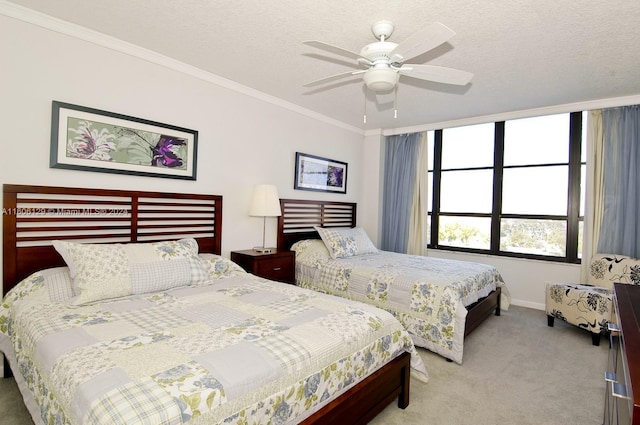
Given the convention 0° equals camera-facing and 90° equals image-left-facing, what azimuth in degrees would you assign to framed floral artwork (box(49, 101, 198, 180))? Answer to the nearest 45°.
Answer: approximately 315°

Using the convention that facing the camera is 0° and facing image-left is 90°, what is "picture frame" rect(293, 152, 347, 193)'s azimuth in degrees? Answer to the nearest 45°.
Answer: approximately 315°

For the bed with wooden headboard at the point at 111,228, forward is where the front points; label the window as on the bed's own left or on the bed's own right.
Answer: on the bed's own left

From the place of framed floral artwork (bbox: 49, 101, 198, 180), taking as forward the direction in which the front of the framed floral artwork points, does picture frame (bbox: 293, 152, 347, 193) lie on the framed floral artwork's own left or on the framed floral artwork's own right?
on the framed floral artwork's own left

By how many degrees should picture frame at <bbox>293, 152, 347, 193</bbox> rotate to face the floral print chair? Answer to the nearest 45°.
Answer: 0° — it already faces it

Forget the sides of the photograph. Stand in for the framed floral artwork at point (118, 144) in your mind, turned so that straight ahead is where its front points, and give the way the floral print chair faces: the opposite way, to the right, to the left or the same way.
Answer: the opposite way

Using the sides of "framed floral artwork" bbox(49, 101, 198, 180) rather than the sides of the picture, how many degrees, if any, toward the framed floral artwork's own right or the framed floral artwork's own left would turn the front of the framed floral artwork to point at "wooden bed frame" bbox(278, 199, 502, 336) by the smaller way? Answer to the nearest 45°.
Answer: approximately 45° to the framed floral artwork's own left
